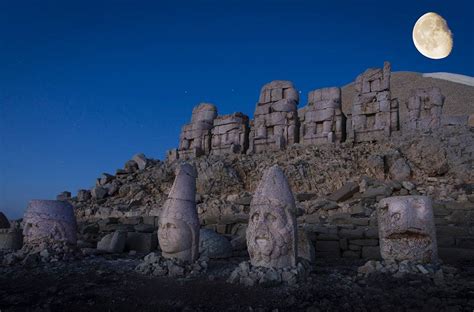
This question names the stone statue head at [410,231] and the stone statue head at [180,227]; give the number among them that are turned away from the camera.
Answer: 0

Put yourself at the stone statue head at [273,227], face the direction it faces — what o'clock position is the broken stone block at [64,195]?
The broken stone block is roughly at 3 o'clock from the stone statue head.

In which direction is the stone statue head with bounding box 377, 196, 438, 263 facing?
toward the camera

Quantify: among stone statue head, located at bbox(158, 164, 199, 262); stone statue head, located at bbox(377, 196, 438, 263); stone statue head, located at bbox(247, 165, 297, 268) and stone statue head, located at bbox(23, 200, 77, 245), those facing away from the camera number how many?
0

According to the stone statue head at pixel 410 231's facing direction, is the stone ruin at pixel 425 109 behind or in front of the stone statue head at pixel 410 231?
behind

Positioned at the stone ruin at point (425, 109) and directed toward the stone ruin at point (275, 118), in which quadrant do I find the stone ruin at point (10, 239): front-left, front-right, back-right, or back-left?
front-left

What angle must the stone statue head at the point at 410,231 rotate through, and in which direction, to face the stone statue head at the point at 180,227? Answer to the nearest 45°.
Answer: approximately 90° to its right

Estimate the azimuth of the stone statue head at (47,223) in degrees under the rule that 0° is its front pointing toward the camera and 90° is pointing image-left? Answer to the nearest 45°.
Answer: approximately 45°

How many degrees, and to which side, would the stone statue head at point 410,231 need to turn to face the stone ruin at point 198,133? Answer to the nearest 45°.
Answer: approximately 135° to its right

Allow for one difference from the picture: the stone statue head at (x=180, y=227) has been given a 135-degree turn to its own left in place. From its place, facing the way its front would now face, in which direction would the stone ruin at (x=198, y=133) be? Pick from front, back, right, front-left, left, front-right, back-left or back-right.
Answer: left

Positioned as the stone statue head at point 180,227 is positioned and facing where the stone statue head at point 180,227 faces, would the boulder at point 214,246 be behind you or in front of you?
behind

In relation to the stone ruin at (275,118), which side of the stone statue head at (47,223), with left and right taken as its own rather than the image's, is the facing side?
back

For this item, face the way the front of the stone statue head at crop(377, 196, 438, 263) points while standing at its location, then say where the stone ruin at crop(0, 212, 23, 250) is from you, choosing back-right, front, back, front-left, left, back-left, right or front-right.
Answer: right

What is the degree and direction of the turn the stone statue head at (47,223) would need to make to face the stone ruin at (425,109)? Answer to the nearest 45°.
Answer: approximately 135° to its left

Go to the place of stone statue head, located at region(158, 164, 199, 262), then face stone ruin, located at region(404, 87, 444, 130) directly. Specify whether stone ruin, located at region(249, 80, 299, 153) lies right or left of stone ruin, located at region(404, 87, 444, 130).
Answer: left

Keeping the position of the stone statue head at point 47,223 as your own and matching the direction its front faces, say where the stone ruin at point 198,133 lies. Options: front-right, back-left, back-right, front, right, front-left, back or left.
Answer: back

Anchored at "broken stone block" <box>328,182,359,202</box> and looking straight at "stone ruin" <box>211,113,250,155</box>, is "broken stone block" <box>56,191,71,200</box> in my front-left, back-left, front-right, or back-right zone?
front-left
